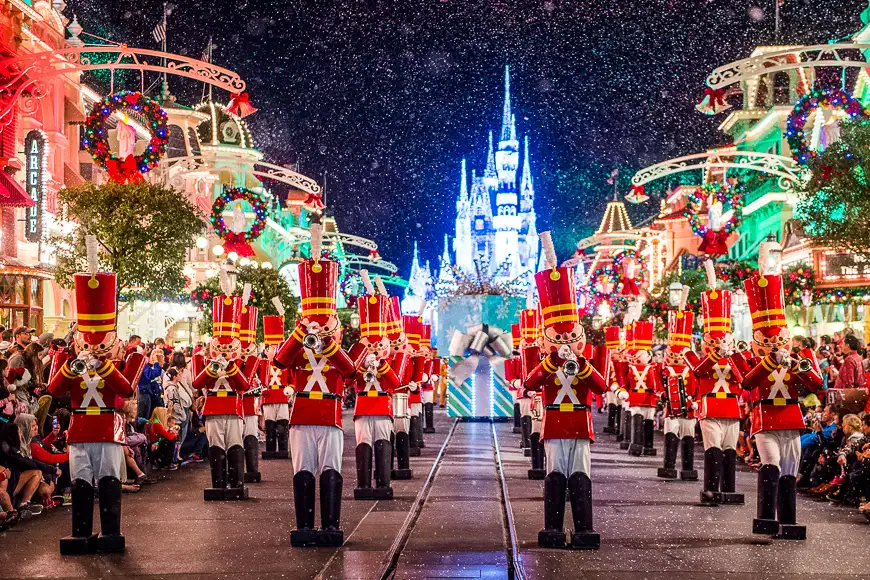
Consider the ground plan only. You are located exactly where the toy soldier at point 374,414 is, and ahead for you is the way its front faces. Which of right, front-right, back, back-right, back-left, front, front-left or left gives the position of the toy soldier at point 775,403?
front-left

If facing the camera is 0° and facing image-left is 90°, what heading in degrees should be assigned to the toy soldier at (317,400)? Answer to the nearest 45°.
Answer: approximately 0°

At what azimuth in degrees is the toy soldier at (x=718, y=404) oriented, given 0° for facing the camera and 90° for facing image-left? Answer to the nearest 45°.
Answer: approximately 0°

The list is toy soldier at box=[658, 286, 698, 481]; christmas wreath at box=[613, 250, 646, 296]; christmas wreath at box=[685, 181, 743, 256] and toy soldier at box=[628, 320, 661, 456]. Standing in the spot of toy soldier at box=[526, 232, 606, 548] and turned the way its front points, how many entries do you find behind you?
4

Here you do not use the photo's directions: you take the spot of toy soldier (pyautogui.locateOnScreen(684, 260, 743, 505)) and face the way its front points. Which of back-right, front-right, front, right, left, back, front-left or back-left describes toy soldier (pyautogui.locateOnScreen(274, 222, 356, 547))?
front-right

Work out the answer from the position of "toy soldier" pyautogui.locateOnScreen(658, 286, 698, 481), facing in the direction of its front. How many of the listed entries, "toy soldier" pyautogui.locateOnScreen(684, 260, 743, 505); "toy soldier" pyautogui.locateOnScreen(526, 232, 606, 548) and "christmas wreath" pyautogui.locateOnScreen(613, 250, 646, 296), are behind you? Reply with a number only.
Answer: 1

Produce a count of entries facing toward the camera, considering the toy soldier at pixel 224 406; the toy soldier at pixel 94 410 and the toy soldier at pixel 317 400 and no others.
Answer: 3

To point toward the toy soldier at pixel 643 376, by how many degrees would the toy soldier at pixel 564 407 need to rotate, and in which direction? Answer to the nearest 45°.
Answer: approximately 180°
